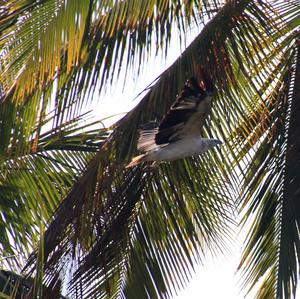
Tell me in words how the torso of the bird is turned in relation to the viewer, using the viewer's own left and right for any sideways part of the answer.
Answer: facing to the right of the viewer
